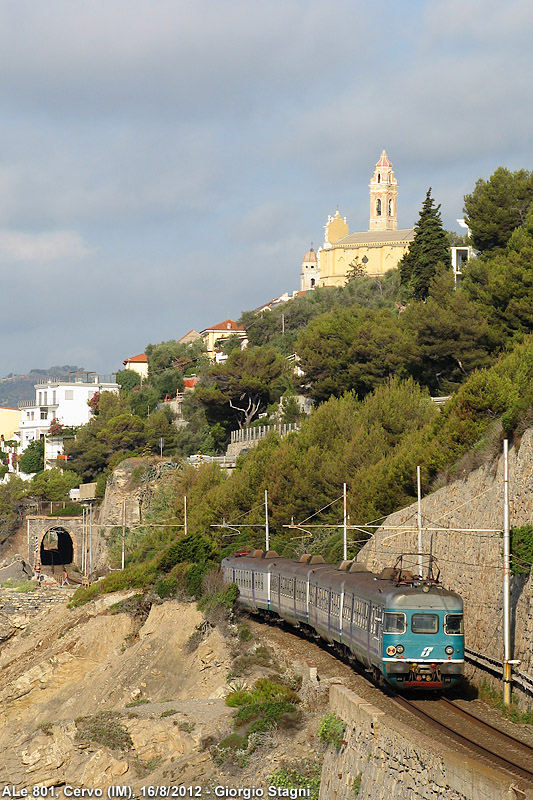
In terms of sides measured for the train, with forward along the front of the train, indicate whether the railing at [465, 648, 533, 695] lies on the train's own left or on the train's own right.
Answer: on the train's own left

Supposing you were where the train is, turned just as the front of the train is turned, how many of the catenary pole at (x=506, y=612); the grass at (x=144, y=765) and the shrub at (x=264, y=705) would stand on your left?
1

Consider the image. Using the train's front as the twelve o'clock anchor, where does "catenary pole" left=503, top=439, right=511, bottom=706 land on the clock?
The catenary pole is roughly at 9 o'clock from the train.

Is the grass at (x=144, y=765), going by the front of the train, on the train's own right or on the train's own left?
on the train's own right

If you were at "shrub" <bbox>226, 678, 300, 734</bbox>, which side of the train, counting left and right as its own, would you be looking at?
right

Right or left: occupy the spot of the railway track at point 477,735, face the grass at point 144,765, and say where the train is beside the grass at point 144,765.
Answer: right

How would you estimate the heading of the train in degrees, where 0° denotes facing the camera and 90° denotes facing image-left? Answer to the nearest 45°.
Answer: approximately 0°

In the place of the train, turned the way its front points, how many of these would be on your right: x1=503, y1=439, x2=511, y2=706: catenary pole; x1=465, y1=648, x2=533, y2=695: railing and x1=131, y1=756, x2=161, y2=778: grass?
1

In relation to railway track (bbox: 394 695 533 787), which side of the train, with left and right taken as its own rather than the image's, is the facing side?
front
